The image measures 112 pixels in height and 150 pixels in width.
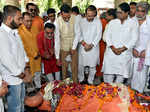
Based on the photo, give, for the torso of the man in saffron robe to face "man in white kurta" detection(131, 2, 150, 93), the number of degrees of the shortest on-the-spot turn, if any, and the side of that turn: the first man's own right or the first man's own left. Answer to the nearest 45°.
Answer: approximately 45° to the first man's own left

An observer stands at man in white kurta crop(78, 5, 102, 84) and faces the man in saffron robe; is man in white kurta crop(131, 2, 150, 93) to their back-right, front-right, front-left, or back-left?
back-left

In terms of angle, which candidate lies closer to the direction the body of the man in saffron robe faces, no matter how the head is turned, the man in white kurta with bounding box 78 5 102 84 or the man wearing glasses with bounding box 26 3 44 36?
the man in white kurta

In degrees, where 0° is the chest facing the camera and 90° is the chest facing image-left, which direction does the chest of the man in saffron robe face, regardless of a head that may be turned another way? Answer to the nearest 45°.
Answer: approximately 315°
